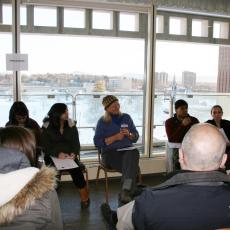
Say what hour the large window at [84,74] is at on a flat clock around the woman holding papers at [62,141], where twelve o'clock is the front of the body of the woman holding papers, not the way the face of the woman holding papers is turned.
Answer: The large window is roughly at 8 o'clock from the woman holding papers.

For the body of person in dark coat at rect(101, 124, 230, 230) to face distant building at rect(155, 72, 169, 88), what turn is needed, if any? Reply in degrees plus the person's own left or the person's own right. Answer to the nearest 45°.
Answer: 0° — they already face it

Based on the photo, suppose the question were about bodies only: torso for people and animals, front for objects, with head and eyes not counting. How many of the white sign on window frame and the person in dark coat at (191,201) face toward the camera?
1

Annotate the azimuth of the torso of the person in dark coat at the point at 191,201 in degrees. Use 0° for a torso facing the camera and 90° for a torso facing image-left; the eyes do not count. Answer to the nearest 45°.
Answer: approximately 180°

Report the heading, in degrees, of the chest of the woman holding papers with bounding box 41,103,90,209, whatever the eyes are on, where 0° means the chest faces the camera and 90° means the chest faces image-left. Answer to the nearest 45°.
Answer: approximately 315°

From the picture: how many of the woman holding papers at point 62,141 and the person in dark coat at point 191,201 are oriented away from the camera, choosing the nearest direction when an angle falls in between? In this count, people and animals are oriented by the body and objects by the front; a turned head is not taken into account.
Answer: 1

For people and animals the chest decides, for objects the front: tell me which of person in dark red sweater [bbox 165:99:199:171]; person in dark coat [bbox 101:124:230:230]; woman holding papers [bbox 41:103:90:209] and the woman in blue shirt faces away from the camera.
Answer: person in dark coat [bbox 101:124:230:230]

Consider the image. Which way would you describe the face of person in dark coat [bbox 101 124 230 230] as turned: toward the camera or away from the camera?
away from the camera
